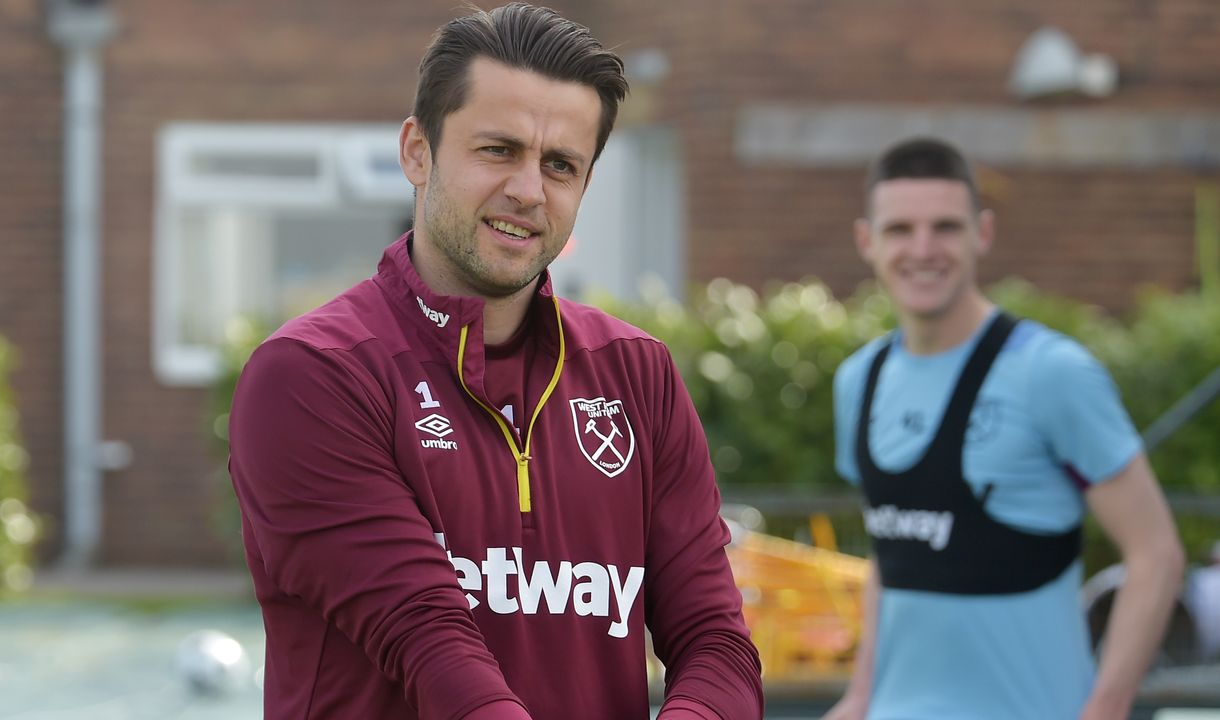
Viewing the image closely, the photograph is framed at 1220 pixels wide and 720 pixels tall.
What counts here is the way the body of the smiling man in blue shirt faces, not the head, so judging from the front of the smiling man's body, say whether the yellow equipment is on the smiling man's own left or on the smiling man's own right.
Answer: on the smiling man's own right

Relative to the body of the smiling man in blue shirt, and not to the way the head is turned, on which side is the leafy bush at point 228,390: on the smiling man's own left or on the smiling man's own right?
on the smiling man's own right

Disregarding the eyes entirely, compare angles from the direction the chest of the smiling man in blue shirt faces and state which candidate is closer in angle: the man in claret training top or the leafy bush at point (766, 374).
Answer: the man in claret training top

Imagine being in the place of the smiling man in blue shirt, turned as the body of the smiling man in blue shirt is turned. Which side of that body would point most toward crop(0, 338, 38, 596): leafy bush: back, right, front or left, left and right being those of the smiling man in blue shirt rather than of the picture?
right

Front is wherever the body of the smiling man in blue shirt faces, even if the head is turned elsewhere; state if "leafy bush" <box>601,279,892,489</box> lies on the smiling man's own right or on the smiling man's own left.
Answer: on the smiling man's own right

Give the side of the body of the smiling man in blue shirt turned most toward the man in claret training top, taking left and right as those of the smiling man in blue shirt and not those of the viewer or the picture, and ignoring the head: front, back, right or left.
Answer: front

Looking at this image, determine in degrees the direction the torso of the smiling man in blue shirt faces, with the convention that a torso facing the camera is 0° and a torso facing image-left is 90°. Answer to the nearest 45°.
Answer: approximately 45°
